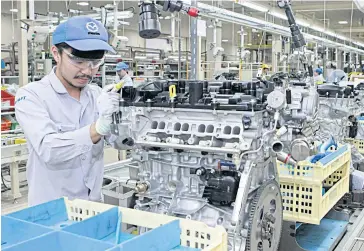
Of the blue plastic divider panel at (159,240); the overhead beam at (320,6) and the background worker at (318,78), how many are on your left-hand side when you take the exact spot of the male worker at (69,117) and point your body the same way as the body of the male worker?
2

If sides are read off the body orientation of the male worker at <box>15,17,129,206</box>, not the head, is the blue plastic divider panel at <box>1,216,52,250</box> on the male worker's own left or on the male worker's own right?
on the male worker's own right

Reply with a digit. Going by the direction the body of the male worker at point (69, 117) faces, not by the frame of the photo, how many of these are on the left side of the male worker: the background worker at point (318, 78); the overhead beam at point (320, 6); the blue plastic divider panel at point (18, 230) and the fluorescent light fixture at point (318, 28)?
3

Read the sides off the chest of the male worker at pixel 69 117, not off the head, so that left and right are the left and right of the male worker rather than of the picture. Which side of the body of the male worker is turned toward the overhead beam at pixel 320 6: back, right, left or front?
left

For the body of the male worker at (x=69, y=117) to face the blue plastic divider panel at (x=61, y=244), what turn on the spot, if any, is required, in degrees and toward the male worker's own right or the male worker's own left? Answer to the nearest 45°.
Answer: approximately 45° to the male worker's own right

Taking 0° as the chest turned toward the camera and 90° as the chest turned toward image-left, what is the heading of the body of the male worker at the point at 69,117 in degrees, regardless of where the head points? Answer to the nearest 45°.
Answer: approximately 315°

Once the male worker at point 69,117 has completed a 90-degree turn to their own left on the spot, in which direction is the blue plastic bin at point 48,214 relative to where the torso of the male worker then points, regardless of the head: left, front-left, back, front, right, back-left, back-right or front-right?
back-right

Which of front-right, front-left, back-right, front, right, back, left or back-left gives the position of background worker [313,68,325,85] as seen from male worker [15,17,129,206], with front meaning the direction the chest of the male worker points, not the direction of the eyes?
left

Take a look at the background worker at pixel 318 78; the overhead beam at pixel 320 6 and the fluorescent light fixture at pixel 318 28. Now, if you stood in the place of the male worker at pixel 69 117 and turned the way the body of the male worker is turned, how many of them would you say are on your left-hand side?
3

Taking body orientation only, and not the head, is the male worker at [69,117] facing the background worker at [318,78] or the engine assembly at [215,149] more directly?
the engine assembly

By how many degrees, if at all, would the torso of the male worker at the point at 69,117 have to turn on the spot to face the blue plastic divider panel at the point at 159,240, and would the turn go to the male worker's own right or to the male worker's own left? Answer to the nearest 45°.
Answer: approximately 45° to the male worker's own right

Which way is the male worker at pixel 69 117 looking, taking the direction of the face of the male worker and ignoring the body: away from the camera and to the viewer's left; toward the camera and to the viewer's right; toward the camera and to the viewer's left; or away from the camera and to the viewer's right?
toward the camera and to the viewer's right
